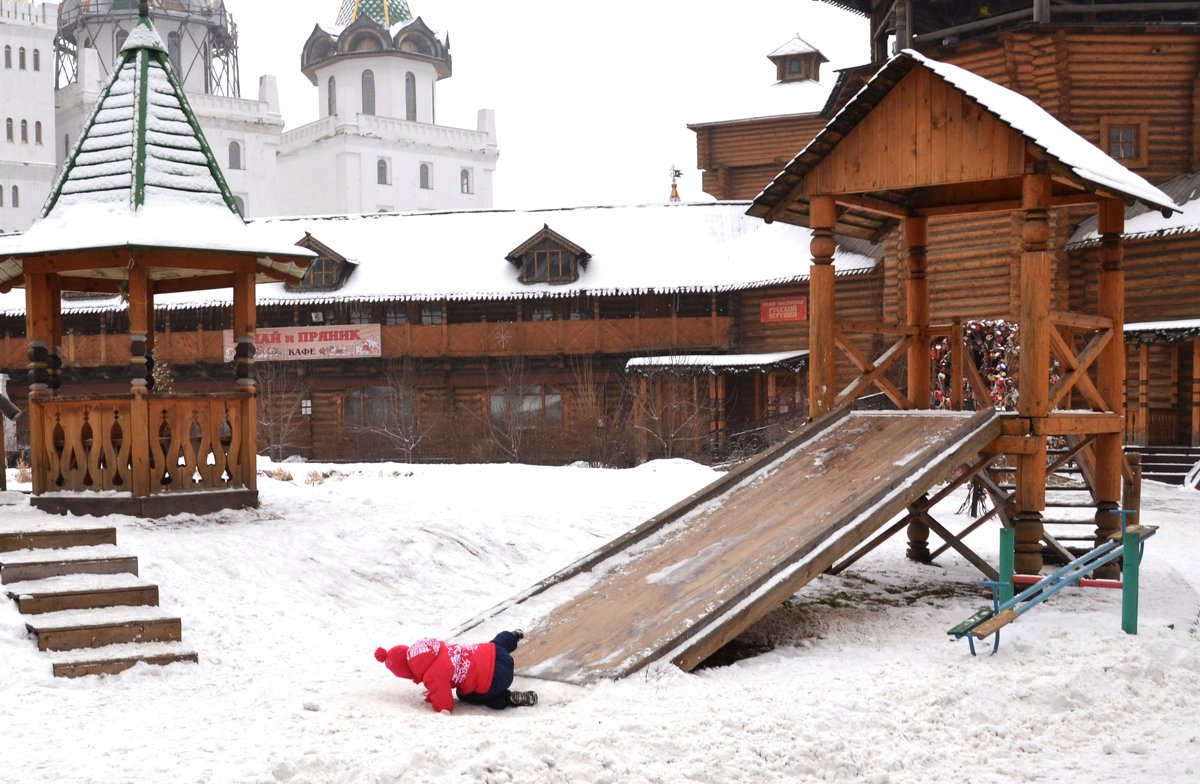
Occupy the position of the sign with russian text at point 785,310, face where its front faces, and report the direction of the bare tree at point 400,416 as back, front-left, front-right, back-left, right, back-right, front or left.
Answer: right

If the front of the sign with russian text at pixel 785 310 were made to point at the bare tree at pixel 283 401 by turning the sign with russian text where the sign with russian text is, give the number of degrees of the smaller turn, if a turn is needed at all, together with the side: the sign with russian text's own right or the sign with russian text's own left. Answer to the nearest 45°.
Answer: approximately 90° to the sign with russian text's own right

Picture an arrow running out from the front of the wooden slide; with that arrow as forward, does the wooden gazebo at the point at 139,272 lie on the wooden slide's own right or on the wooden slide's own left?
on the wooden slide's own right

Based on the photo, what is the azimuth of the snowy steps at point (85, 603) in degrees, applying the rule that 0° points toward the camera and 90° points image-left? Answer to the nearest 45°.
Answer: approximately 315°

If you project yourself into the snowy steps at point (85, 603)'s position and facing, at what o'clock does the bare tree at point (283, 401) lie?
The bare tree is roughly at 8 o'clock from the snowy steps.

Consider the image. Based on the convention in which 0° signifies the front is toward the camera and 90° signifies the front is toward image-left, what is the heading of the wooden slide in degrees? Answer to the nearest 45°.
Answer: approximately 45°

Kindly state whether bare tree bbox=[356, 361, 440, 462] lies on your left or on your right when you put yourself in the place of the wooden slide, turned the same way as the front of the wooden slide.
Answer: on your right

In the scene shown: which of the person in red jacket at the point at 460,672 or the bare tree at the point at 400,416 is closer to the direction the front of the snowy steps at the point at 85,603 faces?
the person in red jacket

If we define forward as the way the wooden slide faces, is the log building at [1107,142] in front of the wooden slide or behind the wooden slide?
behind
